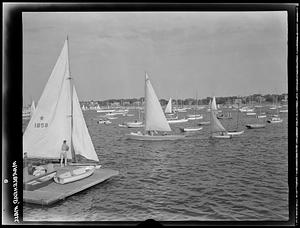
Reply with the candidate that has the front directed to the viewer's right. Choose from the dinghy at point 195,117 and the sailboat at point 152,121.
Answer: the dinghy

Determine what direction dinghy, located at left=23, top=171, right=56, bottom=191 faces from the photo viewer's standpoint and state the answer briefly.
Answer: facing away from the viewer and to the right of the viewer

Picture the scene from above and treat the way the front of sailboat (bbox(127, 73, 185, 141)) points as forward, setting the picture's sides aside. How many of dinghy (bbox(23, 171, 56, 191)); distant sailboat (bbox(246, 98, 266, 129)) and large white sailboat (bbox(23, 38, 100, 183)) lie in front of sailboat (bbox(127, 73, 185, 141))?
2

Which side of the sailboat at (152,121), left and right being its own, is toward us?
left

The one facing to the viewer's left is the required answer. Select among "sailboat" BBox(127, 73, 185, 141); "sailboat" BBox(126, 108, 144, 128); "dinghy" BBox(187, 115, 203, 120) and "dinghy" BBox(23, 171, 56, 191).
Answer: "sailboat" BBox(127, 73, 185, 141)
